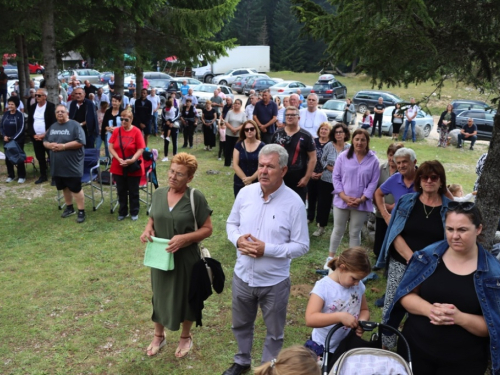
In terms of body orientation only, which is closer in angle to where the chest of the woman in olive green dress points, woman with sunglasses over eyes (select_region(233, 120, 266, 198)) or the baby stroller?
the baby stroller

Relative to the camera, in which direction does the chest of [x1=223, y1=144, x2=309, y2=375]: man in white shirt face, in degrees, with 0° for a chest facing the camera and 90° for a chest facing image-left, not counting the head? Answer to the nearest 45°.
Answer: approximately 45°

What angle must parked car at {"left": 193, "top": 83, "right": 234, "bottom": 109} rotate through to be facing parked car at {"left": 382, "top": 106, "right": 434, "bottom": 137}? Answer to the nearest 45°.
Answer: approximately 90° to its left

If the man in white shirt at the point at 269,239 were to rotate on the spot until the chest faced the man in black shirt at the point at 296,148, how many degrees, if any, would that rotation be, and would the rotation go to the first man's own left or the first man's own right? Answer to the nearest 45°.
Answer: approximately 135° to the first man's own right

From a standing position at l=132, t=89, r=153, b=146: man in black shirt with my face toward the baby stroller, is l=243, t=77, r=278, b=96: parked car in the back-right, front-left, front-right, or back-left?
back-left

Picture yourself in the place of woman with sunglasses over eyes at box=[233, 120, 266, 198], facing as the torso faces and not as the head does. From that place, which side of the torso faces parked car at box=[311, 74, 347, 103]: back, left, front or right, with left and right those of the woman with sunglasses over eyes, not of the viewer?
back

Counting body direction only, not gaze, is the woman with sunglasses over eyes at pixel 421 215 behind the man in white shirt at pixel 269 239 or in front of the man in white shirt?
behind

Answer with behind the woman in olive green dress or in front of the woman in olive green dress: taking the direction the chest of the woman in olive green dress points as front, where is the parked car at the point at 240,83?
behind

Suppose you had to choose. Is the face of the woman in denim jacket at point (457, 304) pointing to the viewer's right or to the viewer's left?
to the viewer's left

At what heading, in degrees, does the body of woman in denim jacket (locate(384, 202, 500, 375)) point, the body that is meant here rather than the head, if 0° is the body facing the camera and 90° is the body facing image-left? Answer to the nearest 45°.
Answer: approximately 45°

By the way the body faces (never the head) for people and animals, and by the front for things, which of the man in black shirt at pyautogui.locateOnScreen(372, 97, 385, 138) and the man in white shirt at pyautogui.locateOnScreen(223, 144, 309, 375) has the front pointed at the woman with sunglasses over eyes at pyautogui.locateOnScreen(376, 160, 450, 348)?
the man in black shirt

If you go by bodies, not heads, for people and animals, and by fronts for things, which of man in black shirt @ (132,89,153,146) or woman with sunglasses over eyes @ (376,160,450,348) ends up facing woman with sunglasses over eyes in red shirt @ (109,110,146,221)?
the man in black shirt

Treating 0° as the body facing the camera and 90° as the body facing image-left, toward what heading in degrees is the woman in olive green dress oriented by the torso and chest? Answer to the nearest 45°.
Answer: approximately 45°
